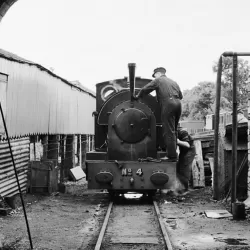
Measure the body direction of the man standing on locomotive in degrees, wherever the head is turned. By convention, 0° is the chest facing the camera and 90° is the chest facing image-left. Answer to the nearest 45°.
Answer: approximately 135°

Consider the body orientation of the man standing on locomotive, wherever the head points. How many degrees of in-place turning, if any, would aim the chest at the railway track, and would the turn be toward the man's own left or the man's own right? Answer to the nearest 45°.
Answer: approximately 135° to the man's own left

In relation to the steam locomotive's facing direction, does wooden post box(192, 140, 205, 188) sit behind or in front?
behind

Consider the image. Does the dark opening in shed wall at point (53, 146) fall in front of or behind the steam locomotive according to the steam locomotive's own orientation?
behind

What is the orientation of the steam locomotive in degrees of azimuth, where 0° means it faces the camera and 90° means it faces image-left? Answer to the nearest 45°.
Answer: approximately 0°

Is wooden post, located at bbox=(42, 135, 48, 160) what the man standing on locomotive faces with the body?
yes
